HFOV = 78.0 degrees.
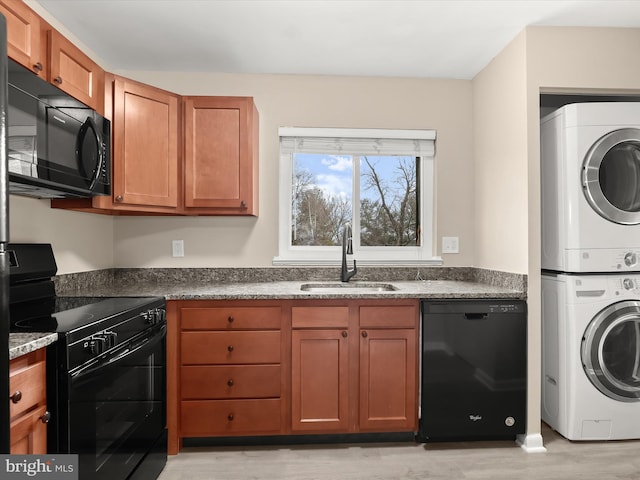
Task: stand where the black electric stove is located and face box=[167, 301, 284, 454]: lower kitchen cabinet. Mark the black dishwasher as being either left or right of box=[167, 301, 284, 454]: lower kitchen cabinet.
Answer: right

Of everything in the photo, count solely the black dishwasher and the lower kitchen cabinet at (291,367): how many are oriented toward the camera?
2

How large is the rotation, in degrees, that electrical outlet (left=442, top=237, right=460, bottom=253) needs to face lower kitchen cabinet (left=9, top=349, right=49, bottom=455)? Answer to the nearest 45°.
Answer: approximately 45° to its right

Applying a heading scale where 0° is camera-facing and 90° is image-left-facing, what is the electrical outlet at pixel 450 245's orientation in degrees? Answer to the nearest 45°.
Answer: approximately 0°

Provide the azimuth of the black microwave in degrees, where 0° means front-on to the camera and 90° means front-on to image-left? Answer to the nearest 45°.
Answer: approximately 315°

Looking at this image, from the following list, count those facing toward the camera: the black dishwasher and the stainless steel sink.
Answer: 2

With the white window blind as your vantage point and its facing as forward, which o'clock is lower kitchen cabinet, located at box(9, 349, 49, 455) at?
The lower kitchen cabinet is roughly at 1 o'clock from the white window blind.

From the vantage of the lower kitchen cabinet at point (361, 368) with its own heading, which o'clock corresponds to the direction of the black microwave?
The black microwave is roughly at 2 o'clock from the lower kitchen cabinet.

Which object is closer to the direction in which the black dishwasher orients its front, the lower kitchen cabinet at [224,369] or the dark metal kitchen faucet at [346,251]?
the lower kitchen cabinet
